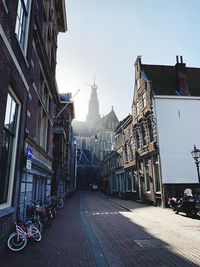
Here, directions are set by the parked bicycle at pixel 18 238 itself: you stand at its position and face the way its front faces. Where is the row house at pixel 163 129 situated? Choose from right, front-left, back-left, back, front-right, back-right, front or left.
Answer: back

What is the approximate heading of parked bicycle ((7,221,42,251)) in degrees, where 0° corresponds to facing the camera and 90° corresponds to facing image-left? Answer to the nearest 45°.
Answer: approximately 45°

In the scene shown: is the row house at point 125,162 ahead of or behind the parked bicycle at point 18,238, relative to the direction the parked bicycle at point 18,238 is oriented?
behind
